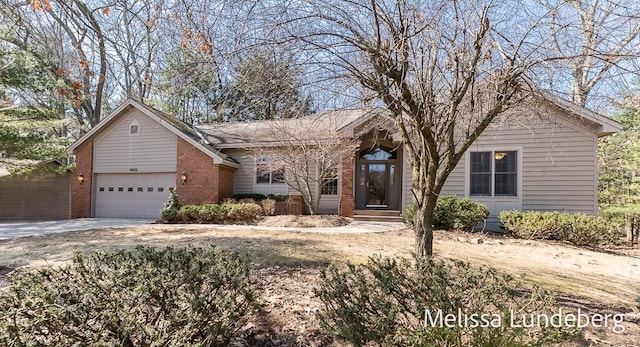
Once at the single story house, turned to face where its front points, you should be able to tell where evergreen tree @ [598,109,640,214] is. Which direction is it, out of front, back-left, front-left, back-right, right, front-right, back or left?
left

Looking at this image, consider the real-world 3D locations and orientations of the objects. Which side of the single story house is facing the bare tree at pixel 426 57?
front

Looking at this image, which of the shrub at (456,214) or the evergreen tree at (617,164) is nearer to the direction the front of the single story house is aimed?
the shrub

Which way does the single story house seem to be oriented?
toward the camera

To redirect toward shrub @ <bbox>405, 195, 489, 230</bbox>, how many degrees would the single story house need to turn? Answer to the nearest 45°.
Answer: approximately 45° to its left

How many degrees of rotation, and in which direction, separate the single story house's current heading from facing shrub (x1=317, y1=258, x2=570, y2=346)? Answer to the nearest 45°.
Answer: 0° — it already faces it

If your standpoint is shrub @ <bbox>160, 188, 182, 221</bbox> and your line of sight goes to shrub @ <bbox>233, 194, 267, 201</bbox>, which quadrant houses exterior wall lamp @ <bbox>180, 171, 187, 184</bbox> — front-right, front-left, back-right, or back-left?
front-left

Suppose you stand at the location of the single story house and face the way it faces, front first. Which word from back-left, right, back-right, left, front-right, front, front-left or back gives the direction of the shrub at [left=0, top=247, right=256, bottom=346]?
front
